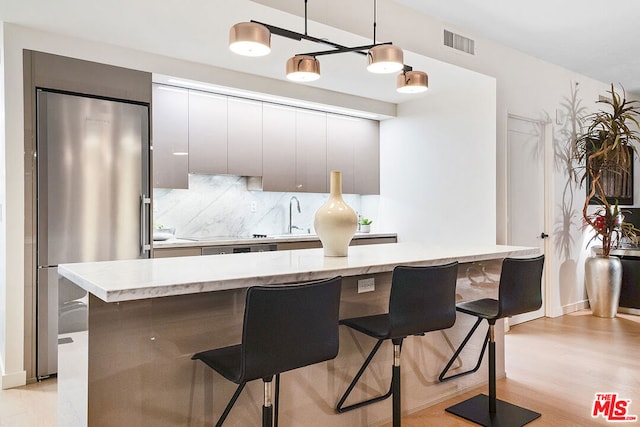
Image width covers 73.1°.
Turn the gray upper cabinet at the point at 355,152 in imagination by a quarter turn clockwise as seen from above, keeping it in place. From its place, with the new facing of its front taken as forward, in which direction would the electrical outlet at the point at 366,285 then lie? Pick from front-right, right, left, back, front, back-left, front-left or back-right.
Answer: front-left

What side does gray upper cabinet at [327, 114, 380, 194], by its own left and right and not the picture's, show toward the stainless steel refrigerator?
right

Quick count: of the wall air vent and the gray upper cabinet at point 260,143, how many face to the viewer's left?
0

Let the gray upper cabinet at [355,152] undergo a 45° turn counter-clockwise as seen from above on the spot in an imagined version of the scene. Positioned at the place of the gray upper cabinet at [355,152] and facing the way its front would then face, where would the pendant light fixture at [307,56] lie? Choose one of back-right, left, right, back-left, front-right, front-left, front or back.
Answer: right

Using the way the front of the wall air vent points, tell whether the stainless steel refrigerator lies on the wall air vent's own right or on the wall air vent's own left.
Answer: on the wall air vent's own right

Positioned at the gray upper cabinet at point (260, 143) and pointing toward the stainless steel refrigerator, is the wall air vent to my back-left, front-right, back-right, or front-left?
back-left

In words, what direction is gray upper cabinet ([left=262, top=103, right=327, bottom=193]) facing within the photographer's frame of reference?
facing the viewer and to the right of the viewer

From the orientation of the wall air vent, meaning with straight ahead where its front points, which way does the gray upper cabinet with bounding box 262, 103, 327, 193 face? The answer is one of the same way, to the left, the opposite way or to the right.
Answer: the same way

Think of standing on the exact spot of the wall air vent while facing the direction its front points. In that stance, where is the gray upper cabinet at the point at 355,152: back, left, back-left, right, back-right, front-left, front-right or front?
back

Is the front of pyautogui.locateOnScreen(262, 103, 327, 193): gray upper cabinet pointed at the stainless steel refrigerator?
no

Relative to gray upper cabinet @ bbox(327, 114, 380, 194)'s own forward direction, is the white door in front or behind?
in front

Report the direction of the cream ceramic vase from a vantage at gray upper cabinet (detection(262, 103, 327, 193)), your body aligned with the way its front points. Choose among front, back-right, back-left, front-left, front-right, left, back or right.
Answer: front-right

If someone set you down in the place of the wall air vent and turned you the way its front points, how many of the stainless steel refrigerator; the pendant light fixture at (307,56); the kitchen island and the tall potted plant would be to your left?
1

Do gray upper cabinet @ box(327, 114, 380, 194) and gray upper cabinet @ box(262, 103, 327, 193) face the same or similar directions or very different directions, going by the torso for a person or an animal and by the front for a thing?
same or similar directions

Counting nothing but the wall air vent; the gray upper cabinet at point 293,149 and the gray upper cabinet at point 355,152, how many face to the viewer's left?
0

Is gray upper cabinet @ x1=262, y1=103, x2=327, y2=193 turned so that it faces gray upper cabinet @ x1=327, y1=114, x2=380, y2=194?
no

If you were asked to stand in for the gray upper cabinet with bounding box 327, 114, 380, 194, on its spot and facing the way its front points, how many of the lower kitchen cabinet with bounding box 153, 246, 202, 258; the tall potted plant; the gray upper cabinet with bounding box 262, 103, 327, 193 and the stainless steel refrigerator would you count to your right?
3

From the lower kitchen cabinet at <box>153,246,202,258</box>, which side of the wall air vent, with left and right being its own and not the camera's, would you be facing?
right
